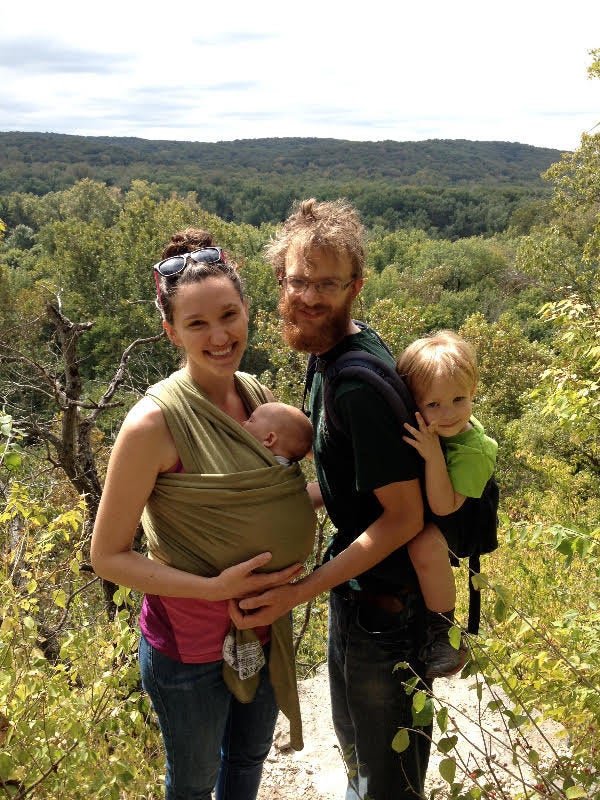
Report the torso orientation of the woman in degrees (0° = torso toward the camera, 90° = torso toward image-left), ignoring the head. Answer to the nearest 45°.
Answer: approximately 315°
